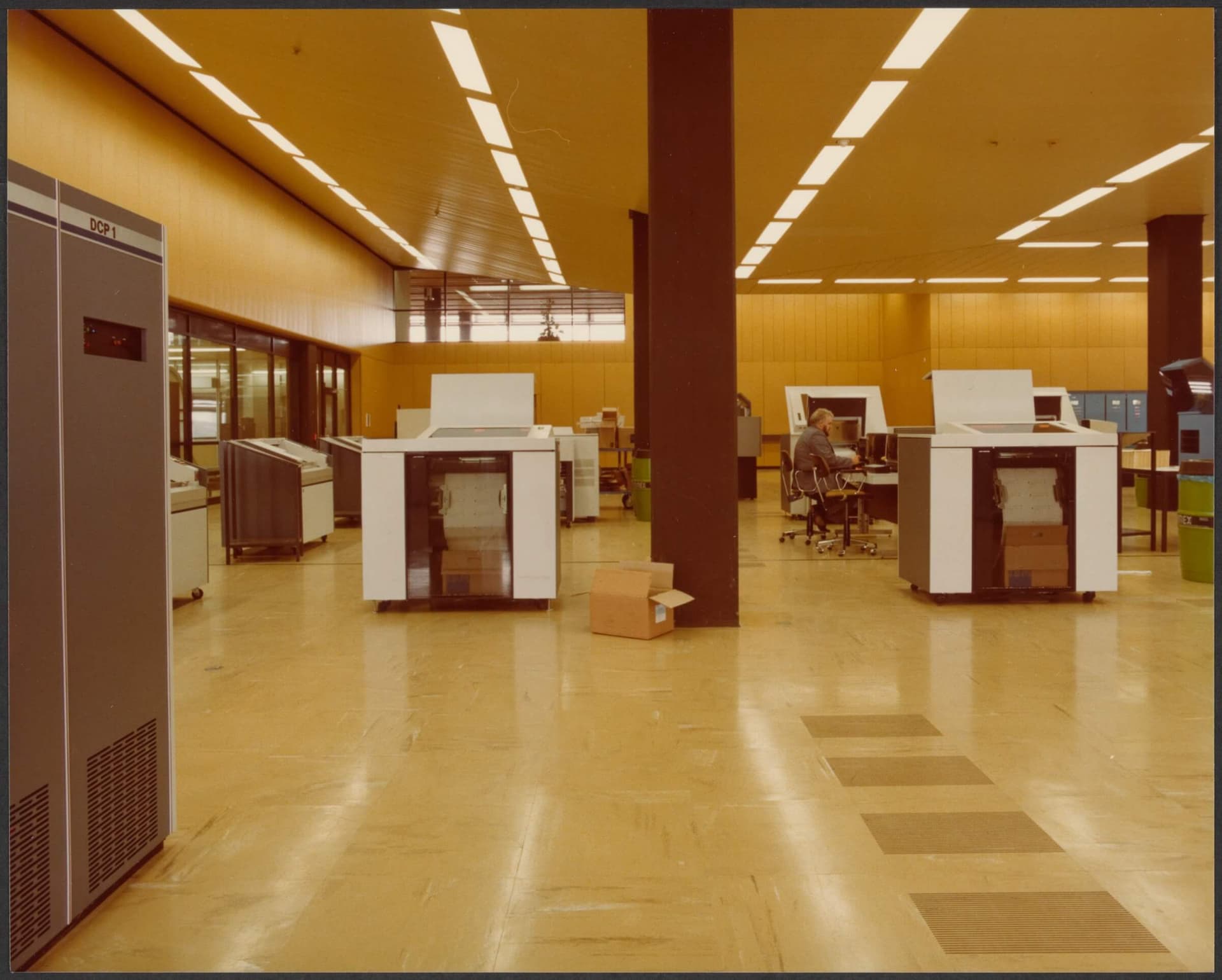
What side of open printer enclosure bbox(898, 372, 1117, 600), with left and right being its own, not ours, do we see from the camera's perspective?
front

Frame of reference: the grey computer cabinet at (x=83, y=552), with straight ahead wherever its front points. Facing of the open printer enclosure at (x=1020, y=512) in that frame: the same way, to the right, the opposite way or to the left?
to the right

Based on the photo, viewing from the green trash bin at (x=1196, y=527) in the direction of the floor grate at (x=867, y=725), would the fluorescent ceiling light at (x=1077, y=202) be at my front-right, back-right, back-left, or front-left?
back-right

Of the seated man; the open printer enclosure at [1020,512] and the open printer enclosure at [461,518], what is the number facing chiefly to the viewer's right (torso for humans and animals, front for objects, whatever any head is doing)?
1

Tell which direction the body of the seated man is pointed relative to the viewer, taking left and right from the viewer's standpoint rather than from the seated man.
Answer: facing to the right of the viewer

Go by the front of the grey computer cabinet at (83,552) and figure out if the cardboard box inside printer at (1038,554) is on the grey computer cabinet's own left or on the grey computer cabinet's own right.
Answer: on the grey computer cabinet's own left

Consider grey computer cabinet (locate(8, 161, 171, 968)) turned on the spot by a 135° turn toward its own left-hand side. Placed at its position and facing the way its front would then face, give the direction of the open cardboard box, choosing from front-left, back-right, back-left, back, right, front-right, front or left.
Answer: front-right

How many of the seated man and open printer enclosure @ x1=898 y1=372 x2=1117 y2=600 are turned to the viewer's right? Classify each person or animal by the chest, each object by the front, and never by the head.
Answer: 1

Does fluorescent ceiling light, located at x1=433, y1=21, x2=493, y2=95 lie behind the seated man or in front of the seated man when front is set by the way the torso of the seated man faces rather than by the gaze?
behind

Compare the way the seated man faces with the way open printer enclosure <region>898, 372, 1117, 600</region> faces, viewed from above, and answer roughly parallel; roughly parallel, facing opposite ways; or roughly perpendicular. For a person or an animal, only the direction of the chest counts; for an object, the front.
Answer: roughly perpendicular

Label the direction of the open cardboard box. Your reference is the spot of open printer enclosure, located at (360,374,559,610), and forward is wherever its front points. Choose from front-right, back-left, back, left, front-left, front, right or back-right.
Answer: front-left

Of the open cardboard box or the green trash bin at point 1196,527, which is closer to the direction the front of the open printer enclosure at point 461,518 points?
the open cardboard box

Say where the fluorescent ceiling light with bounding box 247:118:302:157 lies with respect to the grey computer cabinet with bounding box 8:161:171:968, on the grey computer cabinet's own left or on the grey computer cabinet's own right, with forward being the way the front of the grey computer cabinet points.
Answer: on the grey computer cabinet's own left

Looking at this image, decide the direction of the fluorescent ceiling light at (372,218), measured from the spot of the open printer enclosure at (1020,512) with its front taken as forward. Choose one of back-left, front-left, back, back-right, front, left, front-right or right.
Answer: back-right

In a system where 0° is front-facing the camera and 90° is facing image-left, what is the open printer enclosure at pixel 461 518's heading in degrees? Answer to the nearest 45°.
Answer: approximately 0°

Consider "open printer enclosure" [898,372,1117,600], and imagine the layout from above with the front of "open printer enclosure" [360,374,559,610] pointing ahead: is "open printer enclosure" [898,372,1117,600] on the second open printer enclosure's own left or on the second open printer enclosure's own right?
on the second open printer enclosure's own left
